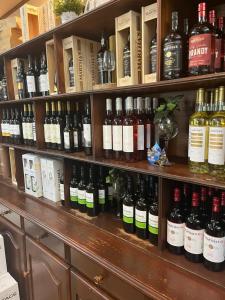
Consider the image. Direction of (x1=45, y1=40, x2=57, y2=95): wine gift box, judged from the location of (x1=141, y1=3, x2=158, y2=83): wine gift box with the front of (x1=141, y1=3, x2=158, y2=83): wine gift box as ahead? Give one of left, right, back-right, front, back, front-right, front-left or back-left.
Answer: right

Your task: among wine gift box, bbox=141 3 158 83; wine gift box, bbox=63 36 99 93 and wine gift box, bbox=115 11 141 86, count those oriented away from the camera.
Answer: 0

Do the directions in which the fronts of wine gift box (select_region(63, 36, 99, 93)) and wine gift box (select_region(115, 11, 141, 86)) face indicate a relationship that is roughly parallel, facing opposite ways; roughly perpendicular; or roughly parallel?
roughly parallel

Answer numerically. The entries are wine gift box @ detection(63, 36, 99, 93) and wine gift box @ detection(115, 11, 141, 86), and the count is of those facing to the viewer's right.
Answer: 0

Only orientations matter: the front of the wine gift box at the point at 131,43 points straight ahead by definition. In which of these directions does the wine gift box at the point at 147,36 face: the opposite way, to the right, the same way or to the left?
the same way
